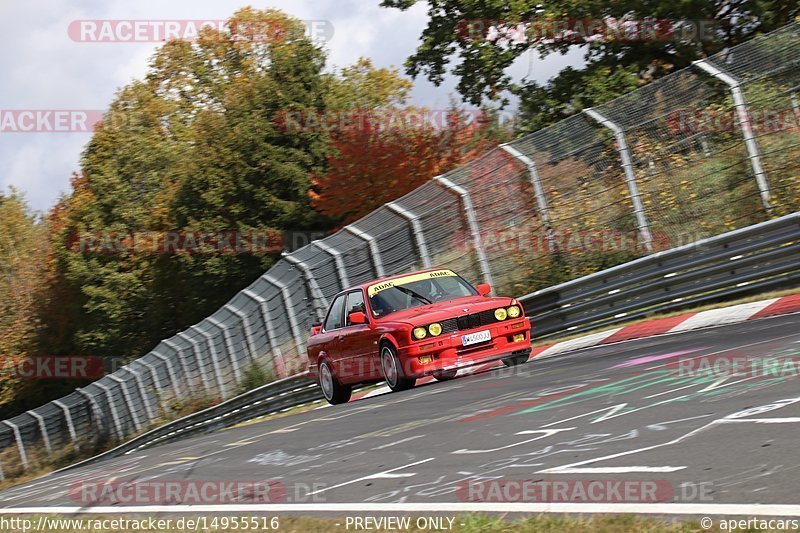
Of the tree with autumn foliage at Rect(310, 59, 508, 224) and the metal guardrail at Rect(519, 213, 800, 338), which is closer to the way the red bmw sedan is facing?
the metal guardrail

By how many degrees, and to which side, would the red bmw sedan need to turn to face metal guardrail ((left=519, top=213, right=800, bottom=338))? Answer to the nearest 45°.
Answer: approximately 45° to its left

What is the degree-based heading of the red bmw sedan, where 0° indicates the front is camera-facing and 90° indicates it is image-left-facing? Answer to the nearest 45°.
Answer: approximately 315°

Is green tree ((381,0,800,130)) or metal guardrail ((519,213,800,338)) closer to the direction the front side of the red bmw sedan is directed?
the metal guardrail

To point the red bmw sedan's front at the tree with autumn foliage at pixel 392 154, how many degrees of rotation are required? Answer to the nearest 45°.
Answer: approximately 135° to its left
